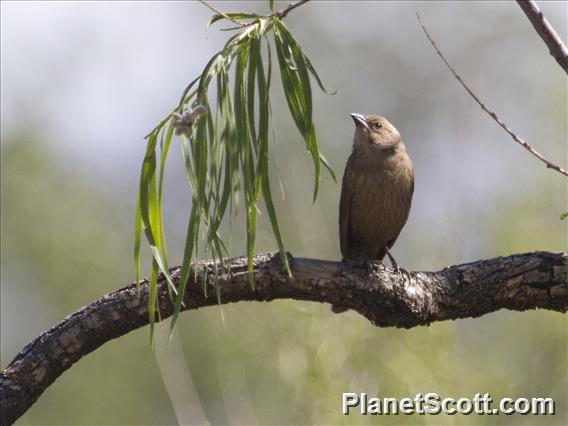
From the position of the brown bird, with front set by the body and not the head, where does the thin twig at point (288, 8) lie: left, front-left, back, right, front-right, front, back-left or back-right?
front-right

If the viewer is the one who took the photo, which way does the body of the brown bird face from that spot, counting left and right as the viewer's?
facing the viewer and to the right of the viewer
